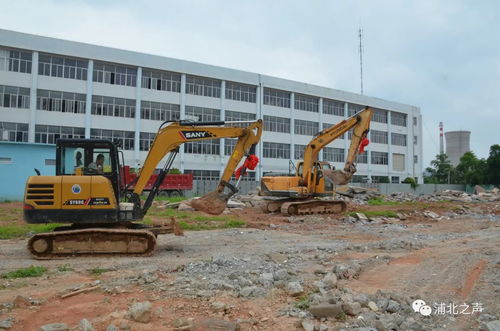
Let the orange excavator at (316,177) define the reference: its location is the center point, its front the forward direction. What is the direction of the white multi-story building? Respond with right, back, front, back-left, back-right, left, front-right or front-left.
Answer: back-left

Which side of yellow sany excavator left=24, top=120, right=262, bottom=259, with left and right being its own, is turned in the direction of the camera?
right

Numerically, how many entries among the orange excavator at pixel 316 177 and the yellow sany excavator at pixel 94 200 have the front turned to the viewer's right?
2

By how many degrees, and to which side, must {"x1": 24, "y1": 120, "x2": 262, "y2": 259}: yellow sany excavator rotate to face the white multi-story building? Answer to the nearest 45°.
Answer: approximately 90° to its left

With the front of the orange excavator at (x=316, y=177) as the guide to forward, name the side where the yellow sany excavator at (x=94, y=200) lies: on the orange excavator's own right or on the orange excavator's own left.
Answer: on the orange excavator's own right

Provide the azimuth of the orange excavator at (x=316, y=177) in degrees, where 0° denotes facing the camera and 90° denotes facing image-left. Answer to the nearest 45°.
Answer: approximately 270°
